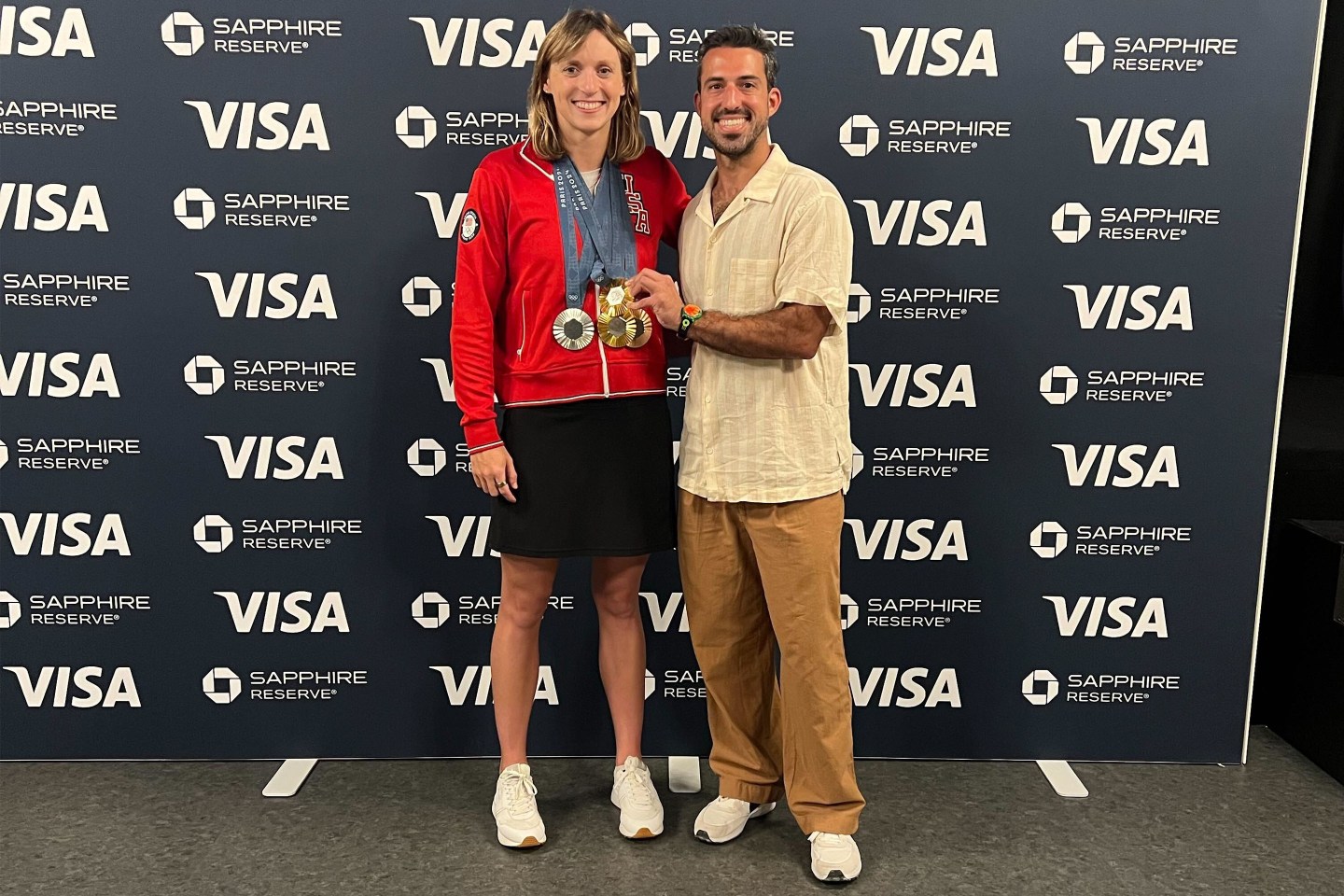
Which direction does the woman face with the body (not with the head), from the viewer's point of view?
toward the camera

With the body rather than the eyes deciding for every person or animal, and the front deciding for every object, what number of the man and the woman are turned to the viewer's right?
0

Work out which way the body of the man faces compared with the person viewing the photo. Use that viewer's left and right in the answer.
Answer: facing the viewer and to the left of the viewer
